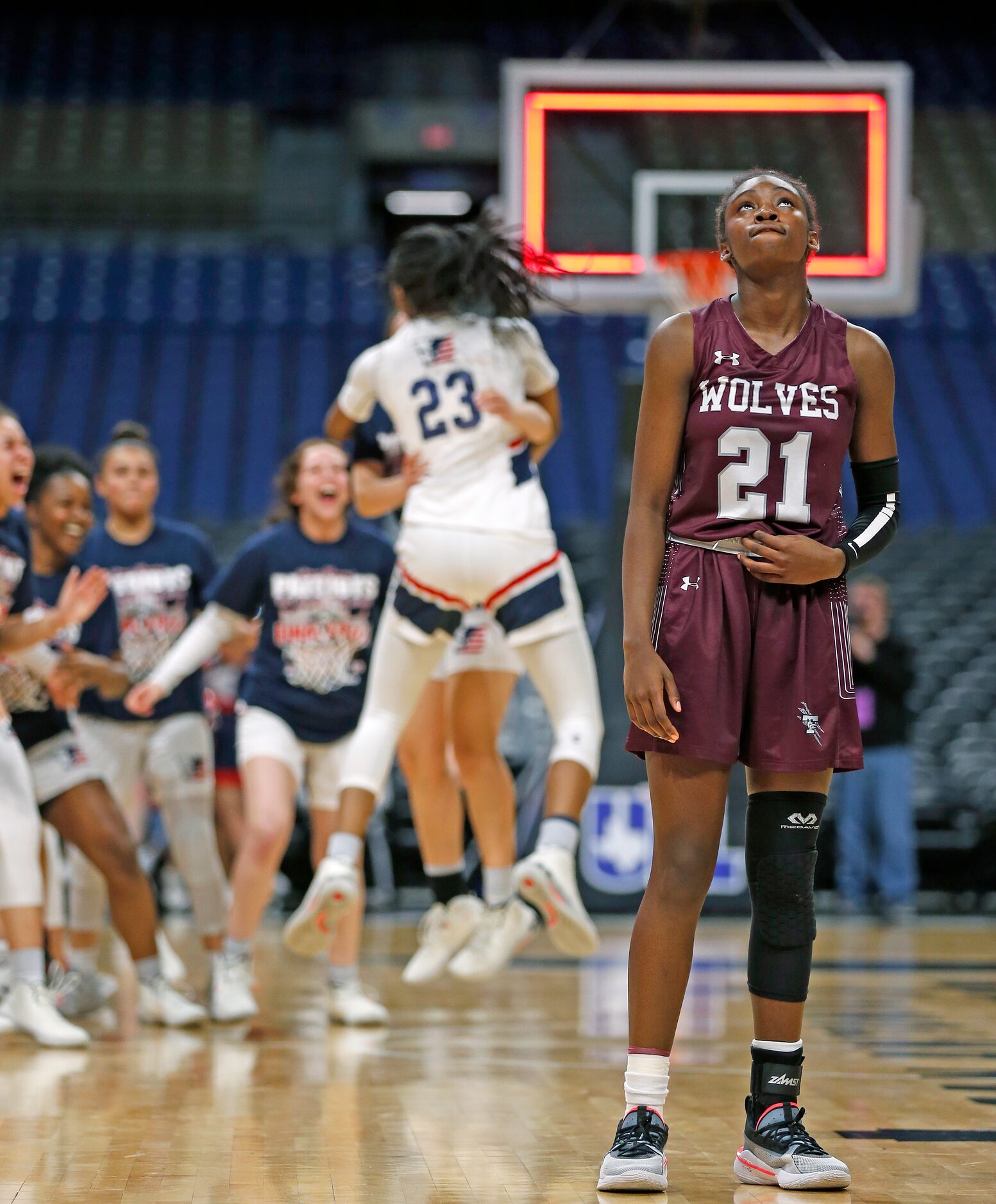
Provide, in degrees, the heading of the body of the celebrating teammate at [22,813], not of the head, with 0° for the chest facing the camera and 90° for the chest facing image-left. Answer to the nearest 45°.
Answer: approximately 315°

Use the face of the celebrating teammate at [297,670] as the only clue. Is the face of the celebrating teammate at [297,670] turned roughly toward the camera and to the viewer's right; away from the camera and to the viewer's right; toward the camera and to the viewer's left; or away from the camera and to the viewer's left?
toward the camera and to the viewer's right

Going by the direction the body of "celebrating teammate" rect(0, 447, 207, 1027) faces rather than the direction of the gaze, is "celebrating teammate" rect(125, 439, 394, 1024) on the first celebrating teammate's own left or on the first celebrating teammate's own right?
on the first celebrating teammate's own left

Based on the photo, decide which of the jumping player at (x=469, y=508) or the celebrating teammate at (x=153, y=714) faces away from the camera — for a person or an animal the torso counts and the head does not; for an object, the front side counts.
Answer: the jumping player

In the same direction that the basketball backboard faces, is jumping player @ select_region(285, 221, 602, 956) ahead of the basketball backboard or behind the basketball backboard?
ahead

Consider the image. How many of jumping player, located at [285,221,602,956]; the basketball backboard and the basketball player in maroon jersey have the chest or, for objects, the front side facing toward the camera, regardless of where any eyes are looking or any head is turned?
2

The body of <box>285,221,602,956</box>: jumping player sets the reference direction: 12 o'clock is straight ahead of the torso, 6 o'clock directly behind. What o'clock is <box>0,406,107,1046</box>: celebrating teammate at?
The celebrating teammate is roughly at 9 o'clock from the jumping player.

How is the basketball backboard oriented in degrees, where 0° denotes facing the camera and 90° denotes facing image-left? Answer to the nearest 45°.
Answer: approximately 0°

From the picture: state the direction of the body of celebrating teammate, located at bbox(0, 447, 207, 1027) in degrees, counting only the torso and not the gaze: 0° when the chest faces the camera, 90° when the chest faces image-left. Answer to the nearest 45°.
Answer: approximately 315°

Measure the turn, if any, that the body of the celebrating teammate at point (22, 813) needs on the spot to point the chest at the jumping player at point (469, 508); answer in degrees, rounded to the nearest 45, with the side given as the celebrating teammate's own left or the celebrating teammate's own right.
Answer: approximately 45° to the celebrating teammate's own left

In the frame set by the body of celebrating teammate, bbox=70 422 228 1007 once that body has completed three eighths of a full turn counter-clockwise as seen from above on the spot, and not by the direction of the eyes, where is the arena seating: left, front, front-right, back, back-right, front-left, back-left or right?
front-left

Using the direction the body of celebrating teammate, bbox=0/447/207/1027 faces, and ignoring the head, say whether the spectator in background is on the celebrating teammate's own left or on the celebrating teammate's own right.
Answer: on the celebrating teammate's own left

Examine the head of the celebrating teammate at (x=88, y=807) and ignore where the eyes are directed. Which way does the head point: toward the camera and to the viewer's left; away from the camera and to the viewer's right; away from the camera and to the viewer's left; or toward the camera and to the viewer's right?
toward the camera and to the viewer's right

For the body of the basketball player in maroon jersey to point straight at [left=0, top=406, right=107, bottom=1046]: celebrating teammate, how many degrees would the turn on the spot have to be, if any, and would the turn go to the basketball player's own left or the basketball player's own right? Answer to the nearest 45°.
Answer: approximately 135° to the basketball player's own right

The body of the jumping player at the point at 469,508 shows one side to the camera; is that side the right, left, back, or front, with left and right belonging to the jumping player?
back

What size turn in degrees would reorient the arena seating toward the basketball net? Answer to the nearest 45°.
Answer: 0° — it already faces it

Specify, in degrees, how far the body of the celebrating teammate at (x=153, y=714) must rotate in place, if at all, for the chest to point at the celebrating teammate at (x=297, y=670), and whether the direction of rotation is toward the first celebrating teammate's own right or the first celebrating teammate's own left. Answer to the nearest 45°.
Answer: approximately 45° to the first celebrating teammate's own left
